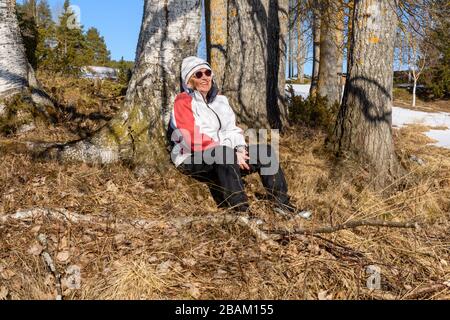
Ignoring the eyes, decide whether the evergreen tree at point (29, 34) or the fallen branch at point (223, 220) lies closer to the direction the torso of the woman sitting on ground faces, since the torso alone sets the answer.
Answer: the fallen branch

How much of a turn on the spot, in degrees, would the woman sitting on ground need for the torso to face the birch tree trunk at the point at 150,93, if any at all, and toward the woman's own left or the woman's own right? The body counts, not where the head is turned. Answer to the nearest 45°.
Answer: approximately 180°

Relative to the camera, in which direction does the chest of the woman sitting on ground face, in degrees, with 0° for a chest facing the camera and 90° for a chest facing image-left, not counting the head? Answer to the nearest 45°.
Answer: approximately 315°

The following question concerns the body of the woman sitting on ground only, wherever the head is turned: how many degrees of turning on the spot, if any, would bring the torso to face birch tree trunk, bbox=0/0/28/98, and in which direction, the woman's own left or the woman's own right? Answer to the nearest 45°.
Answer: approximately 180°

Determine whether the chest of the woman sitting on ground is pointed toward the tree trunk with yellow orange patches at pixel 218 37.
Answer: no

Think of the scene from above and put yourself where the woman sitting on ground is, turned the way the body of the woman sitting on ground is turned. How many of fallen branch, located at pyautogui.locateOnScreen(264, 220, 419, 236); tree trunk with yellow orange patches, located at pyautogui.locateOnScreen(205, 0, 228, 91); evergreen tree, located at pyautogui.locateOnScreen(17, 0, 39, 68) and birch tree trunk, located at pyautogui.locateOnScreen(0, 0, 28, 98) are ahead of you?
1

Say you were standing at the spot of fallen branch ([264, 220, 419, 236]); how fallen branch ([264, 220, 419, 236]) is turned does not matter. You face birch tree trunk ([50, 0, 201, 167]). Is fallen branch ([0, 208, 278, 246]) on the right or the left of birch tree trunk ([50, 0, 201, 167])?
left

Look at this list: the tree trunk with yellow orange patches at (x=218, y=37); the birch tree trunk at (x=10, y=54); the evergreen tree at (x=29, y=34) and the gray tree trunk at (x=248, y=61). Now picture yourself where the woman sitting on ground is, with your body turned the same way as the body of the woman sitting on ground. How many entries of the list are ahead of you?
0

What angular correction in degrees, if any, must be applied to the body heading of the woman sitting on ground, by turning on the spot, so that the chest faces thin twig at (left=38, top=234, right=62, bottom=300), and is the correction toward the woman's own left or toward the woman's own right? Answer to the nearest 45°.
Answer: approximately 90° to the woman's own right

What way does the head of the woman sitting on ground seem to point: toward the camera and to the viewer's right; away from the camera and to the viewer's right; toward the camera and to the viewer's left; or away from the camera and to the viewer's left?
toward the camera and to the viewer's right

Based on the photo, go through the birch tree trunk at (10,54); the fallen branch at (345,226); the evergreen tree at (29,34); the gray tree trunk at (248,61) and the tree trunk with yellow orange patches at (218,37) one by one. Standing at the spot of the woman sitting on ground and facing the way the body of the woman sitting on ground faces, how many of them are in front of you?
1

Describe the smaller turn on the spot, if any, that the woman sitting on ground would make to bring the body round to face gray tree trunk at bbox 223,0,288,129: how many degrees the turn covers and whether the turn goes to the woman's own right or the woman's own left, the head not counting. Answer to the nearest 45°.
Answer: approximately 135° to the woman's own left

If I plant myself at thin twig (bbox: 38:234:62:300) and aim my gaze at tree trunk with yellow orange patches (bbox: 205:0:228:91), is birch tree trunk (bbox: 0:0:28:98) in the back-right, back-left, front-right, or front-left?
front-left

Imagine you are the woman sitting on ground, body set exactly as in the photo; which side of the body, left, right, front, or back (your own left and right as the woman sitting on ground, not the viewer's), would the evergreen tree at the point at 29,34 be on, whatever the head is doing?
back

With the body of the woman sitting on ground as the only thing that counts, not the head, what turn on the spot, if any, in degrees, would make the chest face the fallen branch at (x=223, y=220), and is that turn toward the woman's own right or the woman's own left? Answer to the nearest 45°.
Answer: approximately 45° to the woman's own right

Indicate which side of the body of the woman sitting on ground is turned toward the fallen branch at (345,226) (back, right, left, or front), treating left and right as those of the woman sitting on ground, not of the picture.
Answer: front
